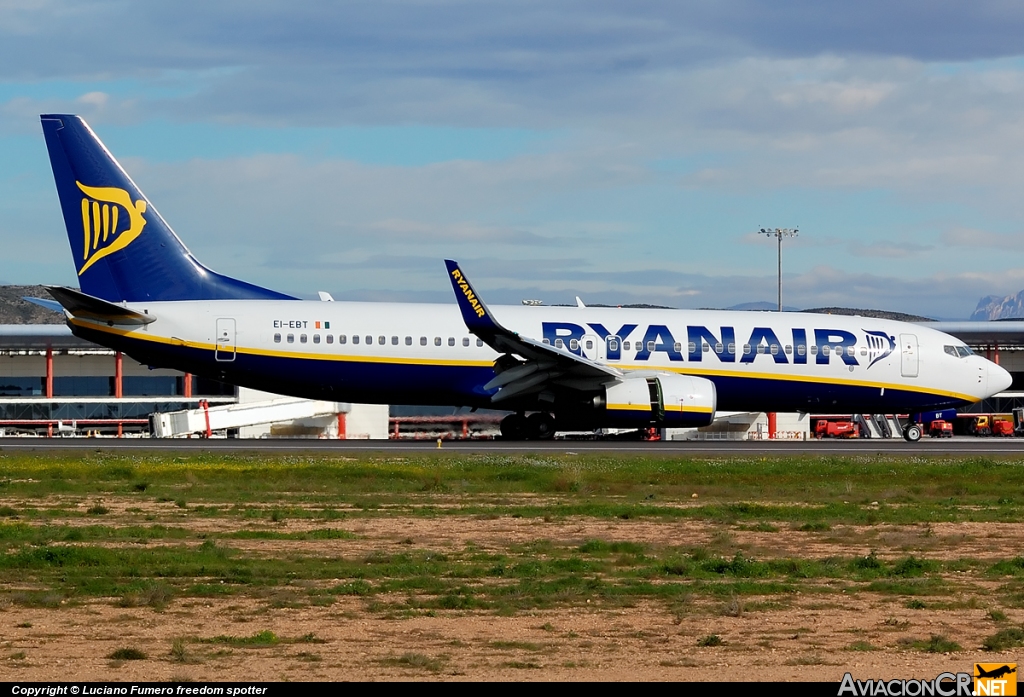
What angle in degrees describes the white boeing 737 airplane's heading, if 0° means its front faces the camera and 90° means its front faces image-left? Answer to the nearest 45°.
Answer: approximately 270°

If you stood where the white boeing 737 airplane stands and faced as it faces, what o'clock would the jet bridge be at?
The jet bridge is roughly at 8 o'clock from the white boeing 737 airplane.
